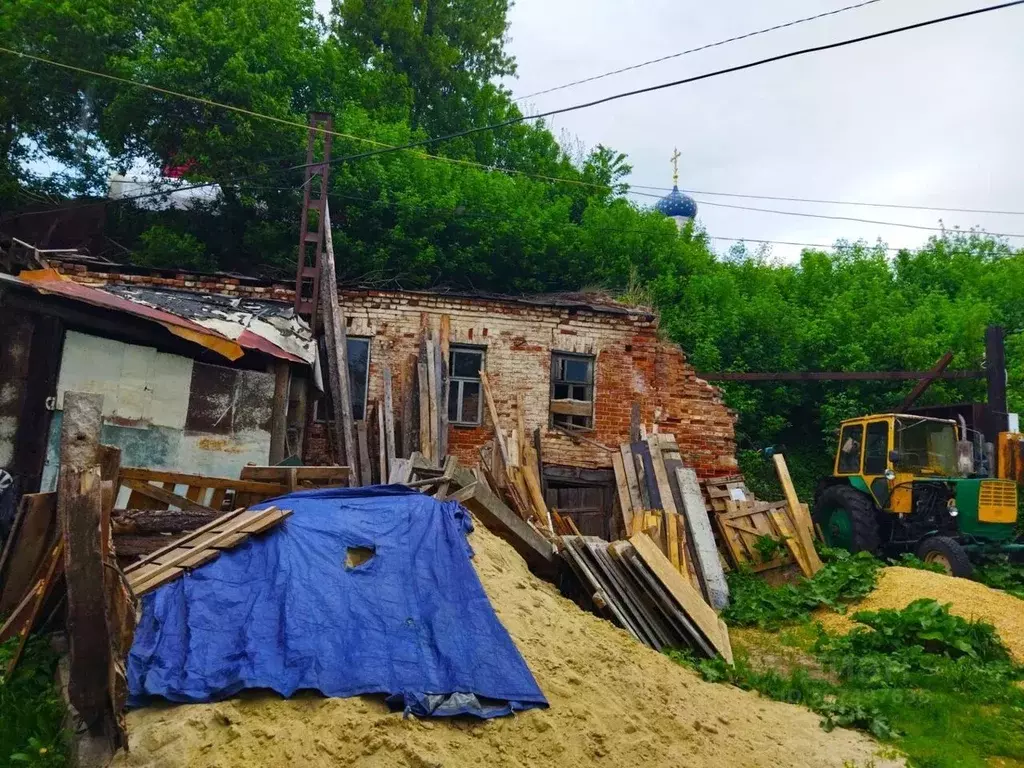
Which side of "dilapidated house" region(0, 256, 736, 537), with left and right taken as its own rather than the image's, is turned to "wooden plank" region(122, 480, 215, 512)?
front

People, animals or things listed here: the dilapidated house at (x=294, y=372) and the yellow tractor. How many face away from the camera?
0

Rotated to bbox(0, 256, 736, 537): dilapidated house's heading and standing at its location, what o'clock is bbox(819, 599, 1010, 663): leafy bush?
The leafy bush is roughly at 10 o'clock from the dilapidated house.

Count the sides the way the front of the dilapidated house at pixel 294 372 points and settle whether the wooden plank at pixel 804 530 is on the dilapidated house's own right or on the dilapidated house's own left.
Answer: on the dilapidated house's own left

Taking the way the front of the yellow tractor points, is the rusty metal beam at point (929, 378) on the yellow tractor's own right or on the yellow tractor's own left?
on the yellow tractor's own left

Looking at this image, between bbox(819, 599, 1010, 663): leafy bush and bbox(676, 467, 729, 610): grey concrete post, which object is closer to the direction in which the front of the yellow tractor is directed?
the leafy bush

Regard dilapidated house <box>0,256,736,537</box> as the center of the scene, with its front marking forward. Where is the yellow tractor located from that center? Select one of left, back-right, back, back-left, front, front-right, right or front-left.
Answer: left

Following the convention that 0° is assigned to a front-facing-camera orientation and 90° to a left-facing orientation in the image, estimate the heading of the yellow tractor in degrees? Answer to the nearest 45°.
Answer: approximately 315°

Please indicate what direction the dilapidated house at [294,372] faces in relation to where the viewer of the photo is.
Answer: facing the viewer

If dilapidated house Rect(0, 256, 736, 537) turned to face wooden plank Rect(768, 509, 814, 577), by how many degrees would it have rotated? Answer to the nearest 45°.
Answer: approximately 90° to its left

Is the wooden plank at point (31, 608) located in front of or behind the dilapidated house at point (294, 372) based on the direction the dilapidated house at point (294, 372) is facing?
in front
